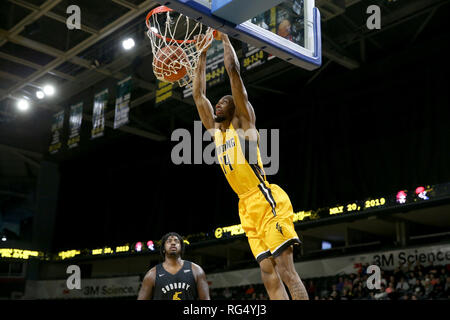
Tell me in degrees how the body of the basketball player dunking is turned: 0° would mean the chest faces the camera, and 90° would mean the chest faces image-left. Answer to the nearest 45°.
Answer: approximately 45°

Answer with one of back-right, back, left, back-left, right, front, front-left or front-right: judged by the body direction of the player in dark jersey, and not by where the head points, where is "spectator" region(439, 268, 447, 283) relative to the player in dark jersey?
back-left

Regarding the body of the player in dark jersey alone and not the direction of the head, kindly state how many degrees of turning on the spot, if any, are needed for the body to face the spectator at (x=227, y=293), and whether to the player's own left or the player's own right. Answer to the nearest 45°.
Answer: approximately 180°

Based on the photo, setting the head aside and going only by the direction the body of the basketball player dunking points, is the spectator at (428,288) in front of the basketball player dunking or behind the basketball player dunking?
behind

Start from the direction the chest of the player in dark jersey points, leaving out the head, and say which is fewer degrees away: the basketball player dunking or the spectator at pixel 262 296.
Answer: the basketball player dunking

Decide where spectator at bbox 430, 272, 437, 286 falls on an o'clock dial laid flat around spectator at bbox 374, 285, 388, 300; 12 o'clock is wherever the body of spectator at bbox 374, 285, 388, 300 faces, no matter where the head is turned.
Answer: spectator at bbox 430, 272, 437, 286 is roughly at 8 o'clock from spectator at bbox 374, 285, 388, 300.

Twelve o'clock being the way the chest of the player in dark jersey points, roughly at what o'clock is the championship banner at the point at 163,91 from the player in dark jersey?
The championship banner is roughly at 6 o'clock from the player in dark jersey.

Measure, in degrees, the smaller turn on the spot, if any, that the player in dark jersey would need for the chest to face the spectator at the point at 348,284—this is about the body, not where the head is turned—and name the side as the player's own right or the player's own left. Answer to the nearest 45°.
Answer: approximately 135° to the player's own left

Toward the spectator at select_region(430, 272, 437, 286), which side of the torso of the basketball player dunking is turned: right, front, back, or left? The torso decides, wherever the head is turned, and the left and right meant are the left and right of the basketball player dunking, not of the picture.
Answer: back

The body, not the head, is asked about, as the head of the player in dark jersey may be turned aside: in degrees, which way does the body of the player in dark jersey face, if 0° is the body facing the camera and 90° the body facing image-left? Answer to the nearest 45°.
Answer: approximately 0°

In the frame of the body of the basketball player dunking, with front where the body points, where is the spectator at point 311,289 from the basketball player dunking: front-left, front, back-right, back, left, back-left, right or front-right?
back-right

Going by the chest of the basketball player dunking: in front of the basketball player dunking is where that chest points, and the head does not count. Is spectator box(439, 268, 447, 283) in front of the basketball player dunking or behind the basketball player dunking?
behind
